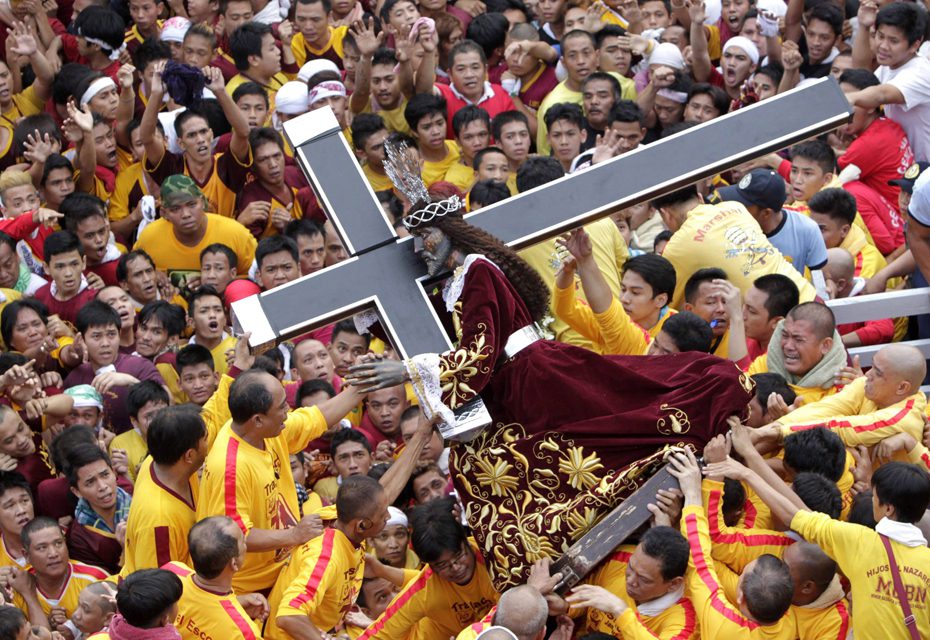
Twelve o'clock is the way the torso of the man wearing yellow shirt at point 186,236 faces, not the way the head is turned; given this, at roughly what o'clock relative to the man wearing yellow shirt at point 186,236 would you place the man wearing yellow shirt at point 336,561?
the man wearing yellow shirt at point 336,561 is roughly at 12 o'clock from the man wearing yellow shirt at point 186,236.

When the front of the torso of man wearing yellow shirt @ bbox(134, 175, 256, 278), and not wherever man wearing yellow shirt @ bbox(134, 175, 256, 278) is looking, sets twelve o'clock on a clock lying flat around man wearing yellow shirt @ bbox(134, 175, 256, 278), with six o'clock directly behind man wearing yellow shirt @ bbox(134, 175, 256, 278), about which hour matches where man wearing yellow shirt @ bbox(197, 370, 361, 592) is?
man wearing yellow shirt @ bbox(197, 370, 361, 592) is roughly at 12 o'clock from man wearing yellow shirt @ bbox(134, 175, 256, 278).

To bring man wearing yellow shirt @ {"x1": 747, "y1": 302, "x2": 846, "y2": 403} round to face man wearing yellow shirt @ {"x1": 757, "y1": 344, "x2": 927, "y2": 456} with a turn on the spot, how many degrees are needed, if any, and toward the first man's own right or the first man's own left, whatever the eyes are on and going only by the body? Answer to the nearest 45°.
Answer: approximately 90° to the first man's own left

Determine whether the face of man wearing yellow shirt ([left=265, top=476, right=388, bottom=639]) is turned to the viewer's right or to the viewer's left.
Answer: to the viewer's right

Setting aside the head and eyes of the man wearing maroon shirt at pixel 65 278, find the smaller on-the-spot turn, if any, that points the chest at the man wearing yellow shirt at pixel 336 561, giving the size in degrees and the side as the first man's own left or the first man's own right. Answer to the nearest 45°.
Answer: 0° — they already face them

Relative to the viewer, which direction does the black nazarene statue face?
to the viewer's left

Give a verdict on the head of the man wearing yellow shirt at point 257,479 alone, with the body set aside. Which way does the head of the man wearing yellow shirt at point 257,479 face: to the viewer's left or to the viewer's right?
to the viewer's right

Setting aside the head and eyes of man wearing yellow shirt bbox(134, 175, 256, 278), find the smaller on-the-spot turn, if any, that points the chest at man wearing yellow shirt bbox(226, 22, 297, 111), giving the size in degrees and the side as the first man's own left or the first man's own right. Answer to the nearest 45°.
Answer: approximately 135° to the first man's own left

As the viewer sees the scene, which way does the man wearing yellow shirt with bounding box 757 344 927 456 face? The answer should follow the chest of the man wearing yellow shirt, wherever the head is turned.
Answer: to the viewer's left

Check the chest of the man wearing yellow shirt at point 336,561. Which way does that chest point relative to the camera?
to the viewer's right
